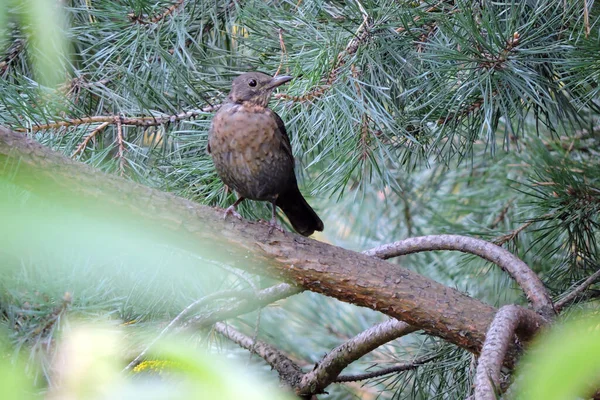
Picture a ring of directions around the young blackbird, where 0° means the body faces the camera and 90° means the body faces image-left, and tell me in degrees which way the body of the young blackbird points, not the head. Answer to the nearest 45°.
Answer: approximately 45°

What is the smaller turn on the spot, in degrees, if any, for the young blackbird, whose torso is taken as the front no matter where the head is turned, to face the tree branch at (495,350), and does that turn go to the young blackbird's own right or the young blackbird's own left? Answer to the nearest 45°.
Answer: approximately 90° to the young blackbird's own left
